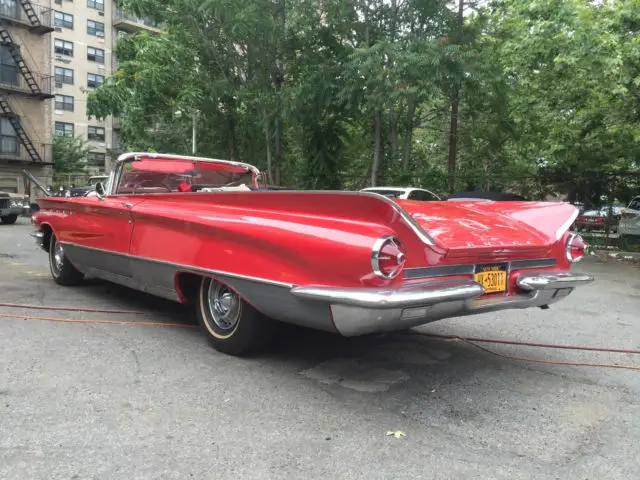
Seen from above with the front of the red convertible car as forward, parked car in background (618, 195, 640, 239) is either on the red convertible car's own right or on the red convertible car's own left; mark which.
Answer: on the red convertible car's own right

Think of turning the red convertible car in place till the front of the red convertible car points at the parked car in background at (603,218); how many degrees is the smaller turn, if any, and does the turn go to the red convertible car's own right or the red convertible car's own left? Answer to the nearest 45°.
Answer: approximately 90° to the red convertible car's own right

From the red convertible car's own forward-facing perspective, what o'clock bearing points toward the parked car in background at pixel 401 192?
The parked car in background is roughly at 2 o'clock from the red convertible car.

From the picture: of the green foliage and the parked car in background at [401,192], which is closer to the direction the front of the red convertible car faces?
the green foliage

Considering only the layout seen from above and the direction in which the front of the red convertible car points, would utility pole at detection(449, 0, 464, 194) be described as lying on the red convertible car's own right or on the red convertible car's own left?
on the red convertible car's own right

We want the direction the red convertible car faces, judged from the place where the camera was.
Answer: facing away from the viewer and to the left of the viewer
